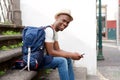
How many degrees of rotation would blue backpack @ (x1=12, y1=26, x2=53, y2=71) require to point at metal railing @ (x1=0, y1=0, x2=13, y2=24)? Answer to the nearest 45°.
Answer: approximately 135° to its right

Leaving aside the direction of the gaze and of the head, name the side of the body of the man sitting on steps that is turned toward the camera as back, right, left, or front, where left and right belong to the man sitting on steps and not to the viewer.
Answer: right

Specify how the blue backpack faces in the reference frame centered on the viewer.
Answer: facing the viewer and to the left of the viewer
